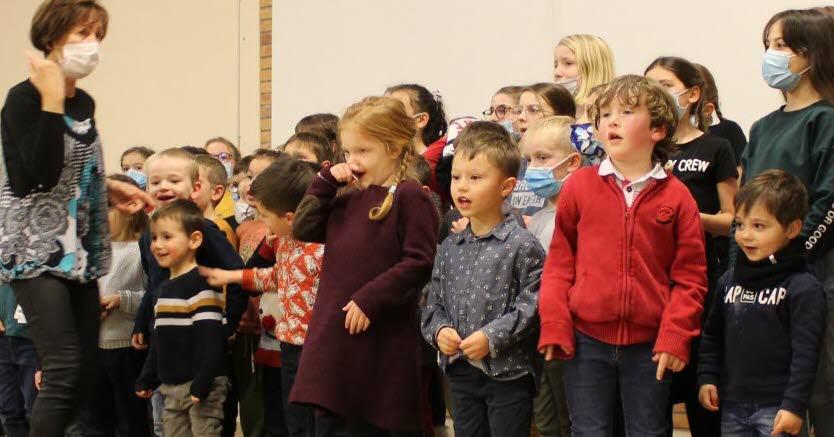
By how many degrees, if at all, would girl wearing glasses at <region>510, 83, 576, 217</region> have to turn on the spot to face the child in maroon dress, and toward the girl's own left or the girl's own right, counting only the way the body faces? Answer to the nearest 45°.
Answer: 0° — they already face them

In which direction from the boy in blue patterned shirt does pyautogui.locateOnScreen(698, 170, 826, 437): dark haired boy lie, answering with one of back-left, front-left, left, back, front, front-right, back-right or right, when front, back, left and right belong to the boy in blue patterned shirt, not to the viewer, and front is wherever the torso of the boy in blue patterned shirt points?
back-left

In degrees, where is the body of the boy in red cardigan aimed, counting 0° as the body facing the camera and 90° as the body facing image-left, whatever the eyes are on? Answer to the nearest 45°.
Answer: approximately 0°

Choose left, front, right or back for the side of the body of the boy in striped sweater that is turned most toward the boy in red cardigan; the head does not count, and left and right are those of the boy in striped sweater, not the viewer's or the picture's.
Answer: left

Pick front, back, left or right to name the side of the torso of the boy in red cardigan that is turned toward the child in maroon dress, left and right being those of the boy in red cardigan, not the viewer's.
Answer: right

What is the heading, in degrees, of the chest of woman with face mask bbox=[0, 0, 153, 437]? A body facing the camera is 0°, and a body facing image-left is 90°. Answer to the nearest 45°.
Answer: approximately 315°

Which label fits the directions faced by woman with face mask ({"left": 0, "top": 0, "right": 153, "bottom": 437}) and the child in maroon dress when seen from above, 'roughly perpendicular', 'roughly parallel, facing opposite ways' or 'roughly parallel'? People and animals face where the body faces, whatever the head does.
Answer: roughly perpendicular

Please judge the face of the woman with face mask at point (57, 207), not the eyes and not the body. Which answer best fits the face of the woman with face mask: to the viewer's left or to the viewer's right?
to the viewer's right

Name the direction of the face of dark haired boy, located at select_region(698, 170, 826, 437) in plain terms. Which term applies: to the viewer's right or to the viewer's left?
to the viewer's left
